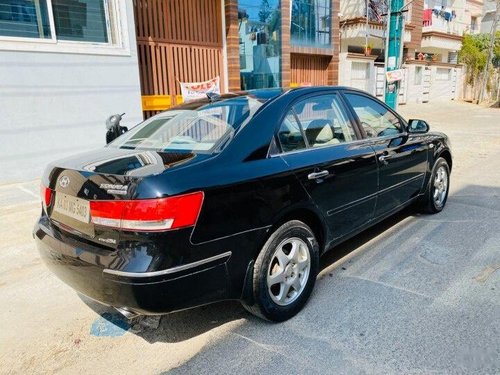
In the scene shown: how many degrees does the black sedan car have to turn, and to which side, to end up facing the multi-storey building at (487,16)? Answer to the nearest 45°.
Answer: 0° — it already faces it

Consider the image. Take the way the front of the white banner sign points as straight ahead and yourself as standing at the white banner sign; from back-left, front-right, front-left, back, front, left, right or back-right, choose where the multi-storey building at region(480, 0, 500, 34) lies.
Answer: back-left

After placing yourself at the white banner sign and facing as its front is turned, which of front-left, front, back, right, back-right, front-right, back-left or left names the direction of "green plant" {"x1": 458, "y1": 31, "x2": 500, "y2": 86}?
back-left

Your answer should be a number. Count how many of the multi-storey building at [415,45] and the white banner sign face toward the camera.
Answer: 2

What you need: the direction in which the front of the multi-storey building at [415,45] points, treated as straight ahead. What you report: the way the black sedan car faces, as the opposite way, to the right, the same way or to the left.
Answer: the opposite way

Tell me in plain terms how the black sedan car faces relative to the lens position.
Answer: facing away from the viewer and to the right of the viewer

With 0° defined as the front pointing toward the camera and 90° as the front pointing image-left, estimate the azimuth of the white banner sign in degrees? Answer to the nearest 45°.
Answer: approximately 0°

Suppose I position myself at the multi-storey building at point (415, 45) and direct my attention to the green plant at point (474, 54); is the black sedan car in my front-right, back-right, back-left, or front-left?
back-right

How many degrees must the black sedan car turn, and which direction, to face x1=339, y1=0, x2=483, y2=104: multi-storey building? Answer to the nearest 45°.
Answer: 0° — it already faces it

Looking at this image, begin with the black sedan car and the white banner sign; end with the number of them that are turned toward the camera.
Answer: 1

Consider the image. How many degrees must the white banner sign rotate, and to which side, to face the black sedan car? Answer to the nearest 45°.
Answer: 0° — it already faces it

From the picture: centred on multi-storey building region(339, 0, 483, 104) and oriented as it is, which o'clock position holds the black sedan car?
The black sedan car is roughly at 12 o'clock from the multi-storey building.

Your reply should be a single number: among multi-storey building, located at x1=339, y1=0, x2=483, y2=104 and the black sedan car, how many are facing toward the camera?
1

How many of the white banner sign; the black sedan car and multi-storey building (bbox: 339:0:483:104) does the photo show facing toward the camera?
2
